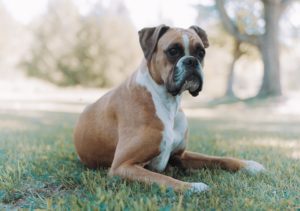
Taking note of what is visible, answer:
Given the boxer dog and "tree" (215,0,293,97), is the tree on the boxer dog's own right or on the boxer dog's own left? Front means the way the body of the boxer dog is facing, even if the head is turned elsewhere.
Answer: on the boxer dog's own left

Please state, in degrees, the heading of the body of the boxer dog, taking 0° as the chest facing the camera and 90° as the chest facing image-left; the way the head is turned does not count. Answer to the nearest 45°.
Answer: approximately 315°
